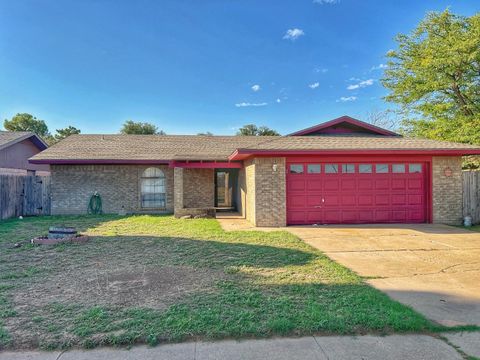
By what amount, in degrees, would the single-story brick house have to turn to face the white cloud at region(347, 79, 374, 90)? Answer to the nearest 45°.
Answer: approximately 180°

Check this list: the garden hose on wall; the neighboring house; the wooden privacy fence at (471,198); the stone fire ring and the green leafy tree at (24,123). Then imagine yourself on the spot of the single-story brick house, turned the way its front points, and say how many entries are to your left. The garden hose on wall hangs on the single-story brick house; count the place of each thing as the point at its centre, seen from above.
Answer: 1

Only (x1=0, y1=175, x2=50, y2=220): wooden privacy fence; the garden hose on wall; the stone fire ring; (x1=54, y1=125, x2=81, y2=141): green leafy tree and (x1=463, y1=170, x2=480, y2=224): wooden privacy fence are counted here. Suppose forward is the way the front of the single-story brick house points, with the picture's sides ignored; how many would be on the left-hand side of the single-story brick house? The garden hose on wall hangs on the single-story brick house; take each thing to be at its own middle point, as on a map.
1

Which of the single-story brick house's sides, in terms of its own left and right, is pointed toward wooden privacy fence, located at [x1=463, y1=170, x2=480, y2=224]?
left

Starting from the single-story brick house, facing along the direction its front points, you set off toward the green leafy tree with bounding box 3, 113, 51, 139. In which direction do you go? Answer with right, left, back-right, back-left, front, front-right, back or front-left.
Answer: back-right

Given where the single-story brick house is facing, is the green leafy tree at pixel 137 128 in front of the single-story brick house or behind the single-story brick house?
behind

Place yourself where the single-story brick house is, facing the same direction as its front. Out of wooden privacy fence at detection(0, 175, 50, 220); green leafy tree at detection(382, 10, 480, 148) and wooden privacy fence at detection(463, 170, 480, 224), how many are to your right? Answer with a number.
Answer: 1

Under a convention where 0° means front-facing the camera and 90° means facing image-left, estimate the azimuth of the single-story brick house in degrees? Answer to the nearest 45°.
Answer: approximately 0°

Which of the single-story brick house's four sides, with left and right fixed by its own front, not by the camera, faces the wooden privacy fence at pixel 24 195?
right

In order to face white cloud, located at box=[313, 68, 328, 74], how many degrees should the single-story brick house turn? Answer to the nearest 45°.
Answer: approximately 180°
